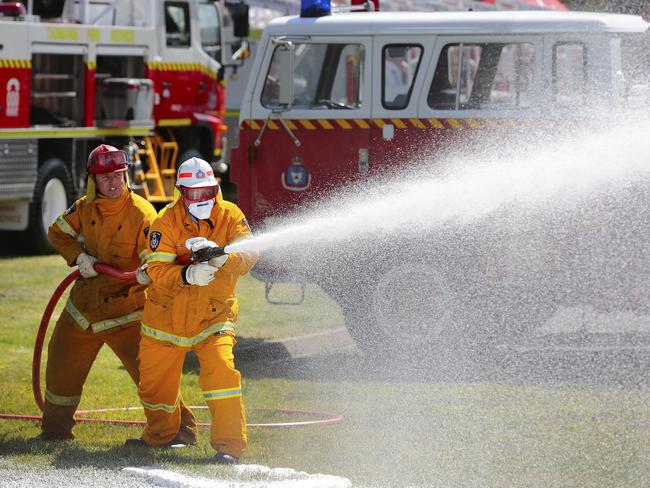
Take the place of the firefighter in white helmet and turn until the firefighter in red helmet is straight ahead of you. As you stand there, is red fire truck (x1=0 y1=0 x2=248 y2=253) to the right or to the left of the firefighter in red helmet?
right

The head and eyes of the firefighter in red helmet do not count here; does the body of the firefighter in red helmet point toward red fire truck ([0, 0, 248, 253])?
no

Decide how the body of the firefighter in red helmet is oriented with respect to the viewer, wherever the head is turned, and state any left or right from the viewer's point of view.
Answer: facing the viewer and to the right of the viewer

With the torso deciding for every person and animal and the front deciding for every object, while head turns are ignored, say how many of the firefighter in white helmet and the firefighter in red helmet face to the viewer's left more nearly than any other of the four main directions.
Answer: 0

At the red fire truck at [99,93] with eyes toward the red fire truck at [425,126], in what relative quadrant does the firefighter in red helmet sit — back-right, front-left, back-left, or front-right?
front-right

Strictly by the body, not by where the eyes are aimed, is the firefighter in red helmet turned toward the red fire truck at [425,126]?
no

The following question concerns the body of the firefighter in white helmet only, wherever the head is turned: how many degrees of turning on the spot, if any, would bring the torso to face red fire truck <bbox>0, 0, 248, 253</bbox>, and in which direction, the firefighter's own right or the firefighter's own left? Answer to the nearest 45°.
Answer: approximately 135° to the firefighter's own left

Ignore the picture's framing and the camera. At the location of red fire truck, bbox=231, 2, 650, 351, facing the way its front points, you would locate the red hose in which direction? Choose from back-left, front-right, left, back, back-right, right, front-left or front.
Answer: front-left

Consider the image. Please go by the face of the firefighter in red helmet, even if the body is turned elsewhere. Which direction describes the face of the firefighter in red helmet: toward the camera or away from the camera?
toward the camera

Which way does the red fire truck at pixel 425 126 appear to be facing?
to the viewer's left

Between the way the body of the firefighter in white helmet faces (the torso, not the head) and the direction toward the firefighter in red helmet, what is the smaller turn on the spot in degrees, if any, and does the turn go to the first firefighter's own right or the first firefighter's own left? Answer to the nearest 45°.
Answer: approximately 180°

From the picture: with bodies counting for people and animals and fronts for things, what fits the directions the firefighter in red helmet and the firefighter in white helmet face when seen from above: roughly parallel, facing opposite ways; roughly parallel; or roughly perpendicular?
roughly parallel

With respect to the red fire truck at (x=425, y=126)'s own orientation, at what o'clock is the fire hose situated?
The fire hose is roughly at 10 o'clock from the red fire truck.

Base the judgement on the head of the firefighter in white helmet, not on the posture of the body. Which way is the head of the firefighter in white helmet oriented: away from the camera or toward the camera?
toward the camera

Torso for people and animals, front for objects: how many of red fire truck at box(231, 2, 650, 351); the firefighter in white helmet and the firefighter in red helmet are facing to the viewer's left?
1
